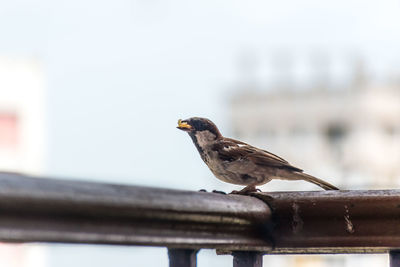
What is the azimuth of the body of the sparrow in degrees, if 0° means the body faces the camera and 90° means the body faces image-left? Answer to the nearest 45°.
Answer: approximately 90°

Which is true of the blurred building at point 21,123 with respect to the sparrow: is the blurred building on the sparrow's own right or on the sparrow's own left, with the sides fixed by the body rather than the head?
on the sparrow's own right

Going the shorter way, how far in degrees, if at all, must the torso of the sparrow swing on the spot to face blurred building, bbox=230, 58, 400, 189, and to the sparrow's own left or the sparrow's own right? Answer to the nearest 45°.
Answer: approximately 90° to the sparrow's own right
